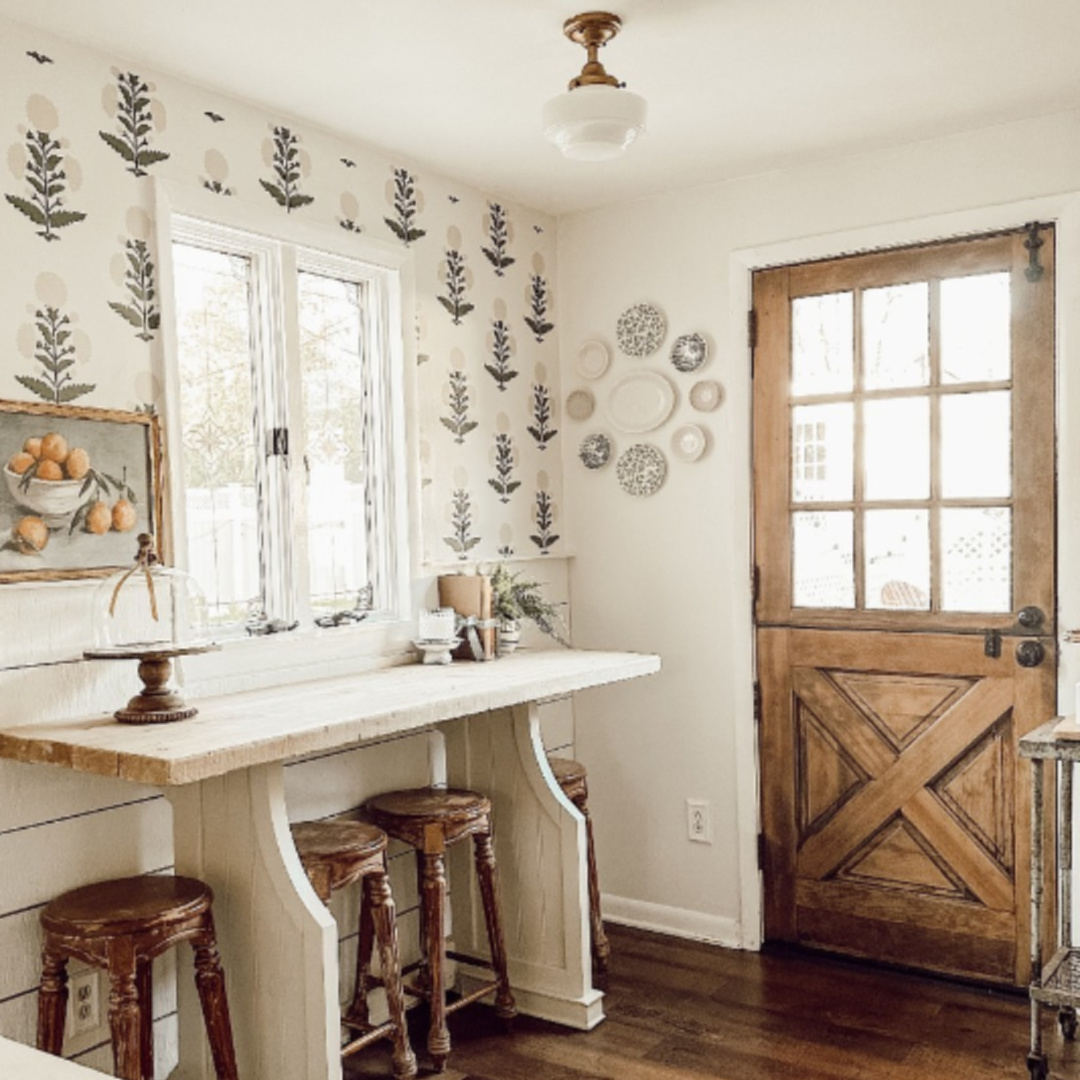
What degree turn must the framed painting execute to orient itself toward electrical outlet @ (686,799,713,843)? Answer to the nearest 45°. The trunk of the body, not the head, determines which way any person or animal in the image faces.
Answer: approximately 45° to its left

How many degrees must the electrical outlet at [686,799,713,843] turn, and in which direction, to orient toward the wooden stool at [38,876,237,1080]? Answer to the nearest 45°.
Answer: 0° — it already faces it

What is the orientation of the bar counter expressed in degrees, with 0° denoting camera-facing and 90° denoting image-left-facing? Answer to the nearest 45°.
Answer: approximately 315°

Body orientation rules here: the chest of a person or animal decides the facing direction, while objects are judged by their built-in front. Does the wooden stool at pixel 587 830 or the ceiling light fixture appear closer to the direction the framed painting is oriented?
the ceiling light fixture

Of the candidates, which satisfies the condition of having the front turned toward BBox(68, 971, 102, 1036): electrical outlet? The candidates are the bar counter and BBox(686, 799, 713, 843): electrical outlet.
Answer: BBox(686, 799, 713, 843): electrical outlet
